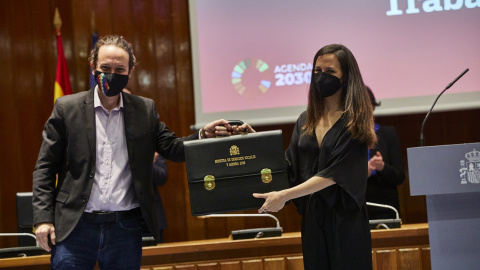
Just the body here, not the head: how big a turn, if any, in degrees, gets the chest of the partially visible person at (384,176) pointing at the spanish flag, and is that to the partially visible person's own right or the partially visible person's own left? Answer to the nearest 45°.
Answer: approximately 45° to the partially visible person's own right

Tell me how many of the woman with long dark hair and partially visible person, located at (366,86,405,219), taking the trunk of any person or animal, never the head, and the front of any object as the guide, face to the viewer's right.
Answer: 0

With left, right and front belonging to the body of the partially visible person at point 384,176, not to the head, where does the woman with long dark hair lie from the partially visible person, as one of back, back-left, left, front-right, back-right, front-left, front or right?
front-left

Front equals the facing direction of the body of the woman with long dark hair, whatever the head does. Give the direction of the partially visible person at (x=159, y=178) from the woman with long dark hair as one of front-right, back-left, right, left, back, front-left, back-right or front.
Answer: right

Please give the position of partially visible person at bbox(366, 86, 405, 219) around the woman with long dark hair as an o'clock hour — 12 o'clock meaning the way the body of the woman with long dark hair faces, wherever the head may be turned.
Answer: The partially visible person is roughly at 5 o'clock from the woman with long dark hair.

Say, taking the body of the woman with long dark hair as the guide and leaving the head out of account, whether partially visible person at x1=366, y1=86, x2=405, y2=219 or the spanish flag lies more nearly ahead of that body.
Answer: the spanish flag

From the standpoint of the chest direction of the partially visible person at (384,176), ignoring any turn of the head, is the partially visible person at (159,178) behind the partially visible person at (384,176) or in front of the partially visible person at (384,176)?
in front

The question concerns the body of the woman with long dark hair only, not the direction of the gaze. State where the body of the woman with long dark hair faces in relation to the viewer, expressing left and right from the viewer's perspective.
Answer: facing the viewer and to the left of the viewer
